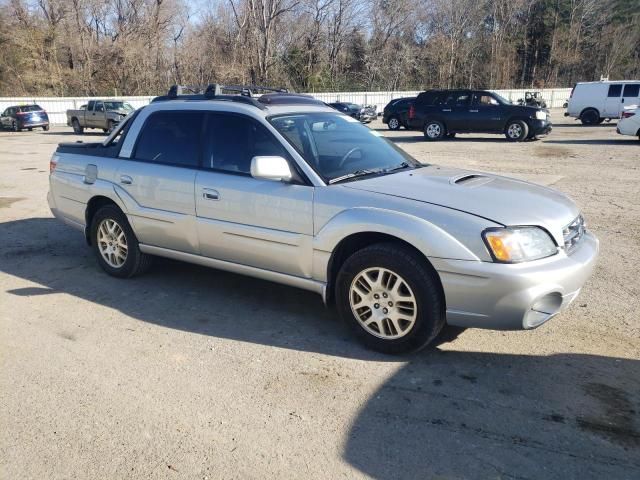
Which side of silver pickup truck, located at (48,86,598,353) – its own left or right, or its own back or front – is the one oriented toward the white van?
left

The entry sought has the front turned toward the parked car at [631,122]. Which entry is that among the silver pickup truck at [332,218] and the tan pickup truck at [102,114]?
the tan pickup truck at [102,114]

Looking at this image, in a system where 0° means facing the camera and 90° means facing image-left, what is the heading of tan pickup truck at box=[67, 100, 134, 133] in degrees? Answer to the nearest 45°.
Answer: approximately 315°

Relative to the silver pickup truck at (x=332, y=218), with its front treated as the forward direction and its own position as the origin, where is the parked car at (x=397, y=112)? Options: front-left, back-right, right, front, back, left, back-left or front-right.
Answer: back-left

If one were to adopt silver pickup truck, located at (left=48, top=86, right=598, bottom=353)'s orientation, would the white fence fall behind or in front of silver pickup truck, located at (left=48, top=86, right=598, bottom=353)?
behind

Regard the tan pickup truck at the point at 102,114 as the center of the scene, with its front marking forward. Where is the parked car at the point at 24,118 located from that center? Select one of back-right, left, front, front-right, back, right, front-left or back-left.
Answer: back

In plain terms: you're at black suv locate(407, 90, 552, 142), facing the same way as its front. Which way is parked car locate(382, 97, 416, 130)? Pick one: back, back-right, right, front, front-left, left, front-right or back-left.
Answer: back-left

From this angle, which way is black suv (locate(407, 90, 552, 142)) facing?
to the viewer's right

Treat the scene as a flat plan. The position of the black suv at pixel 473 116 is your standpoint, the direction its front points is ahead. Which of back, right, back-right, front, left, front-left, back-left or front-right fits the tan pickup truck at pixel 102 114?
back
